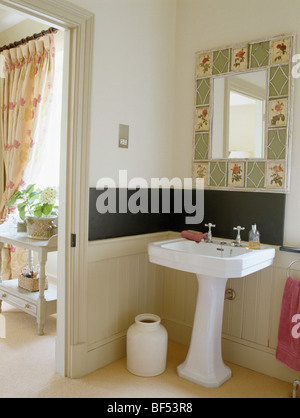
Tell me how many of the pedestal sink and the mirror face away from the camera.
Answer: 0

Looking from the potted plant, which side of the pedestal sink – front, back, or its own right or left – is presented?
right

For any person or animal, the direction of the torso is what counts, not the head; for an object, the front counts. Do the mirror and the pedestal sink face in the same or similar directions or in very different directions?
same or similar directions

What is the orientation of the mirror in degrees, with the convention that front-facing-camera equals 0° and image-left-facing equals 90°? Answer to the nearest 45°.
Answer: approximately 45°

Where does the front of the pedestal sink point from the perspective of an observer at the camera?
facing the viewer and to the left of the viewer

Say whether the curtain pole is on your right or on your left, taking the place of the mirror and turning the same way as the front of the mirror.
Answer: on your right
